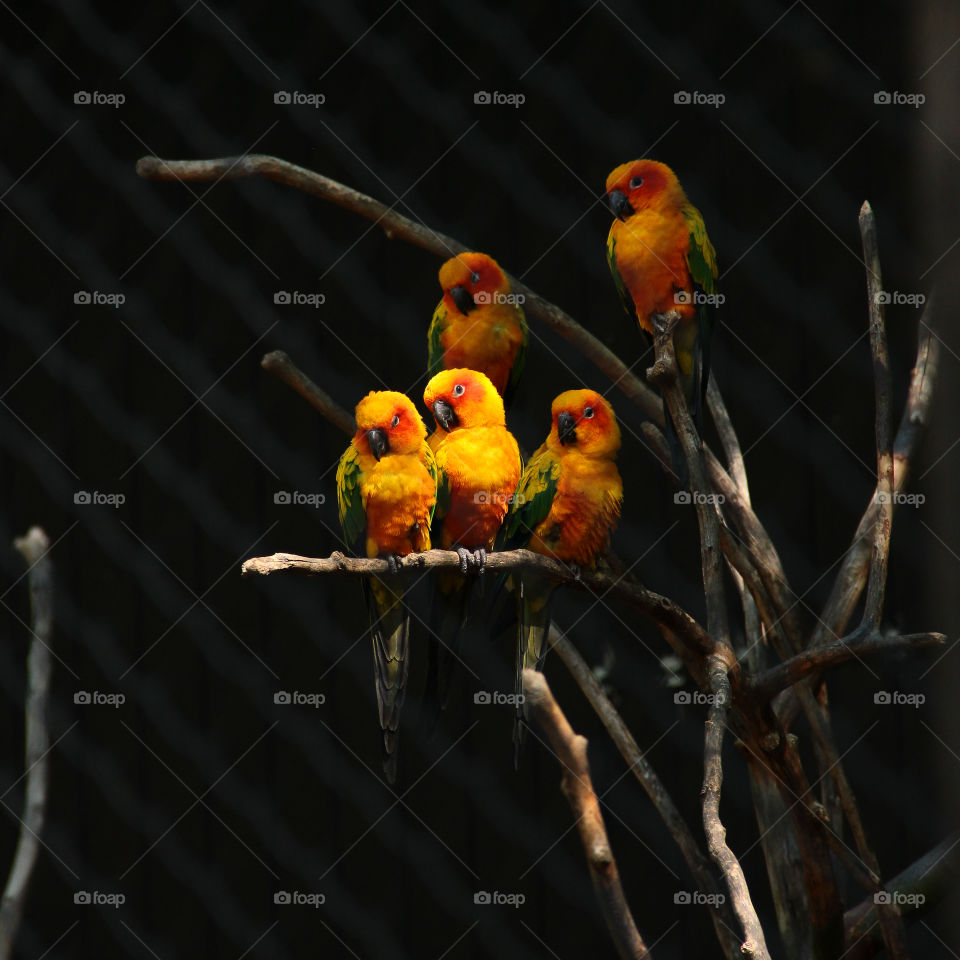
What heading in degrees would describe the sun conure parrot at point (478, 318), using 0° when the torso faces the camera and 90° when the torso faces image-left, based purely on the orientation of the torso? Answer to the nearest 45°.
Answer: approximately 0°

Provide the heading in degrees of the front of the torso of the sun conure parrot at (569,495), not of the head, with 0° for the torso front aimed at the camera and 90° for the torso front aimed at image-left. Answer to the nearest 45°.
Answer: approximately 315°

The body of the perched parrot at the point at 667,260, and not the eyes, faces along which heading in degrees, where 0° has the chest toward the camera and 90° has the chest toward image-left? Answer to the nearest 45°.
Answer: approximately 45°

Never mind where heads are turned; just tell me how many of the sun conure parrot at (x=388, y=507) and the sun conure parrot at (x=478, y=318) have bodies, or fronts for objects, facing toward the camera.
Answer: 2
